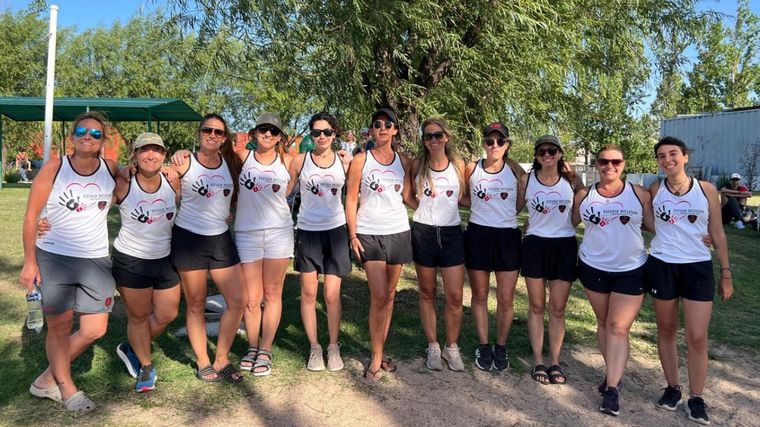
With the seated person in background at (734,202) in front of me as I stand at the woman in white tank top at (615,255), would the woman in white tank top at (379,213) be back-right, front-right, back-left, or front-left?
back-left

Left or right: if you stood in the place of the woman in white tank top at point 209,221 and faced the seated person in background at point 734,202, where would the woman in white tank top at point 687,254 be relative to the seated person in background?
right

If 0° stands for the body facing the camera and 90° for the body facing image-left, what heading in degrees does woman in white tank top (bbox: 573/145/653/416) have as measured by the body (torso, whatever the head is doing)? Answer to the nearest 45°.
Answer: approximately 0°

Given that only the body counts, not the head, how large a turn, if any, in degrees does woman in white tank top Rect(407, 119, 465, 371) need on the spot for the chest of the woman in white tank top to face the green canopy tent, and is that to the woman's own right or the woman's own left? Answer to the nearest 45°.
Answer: approximately 135° to the woman's own right

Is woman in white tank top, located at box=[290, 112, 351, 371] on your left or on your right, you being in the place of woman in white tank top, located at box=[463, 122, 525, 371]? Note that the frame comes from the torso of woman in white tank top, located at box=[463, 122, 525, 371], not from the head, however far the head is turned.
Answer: on your right

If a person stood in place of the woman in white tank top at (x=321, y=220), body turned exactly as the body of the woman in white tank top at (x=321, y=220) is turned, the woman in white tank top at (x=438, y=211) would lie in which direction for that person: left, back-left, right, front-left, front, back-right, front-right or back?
left

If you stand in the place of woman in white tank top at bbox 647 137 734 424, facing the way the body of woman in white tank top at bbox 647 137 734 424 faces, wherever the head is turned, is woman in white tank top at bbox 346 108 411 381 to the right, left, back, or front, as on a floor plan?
right

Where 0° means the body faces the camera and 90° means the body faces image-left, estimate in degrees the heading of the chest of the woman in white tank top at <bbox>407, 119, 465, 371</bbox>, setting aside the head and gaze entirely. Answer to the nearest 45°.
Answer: approximately 0°

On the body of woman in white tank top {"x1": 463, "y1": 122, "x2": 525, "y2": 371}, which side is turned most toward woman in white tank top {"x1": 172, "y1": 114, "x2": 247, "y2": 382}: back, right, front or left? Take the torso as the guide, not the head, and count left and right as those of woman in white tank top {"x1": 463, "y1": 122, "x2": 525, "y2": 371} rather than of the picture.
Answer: right
